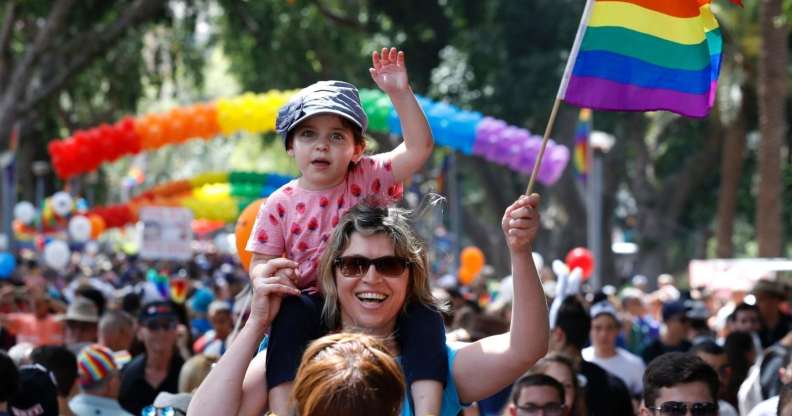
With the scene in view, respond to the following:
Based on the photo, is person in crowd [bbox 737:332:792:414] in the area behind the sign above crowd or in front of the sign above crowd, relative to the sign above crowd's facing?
in front

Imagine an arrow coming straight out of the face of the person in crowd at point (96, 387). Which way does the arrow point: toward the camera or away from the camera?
away from the camera

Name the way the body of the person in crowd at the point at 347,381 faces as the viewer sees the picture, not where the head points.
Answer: away from the camera

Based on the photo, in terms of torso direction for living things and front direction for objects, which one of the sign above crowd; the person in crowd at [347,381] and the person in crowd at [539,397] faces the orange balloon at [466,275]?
the person in crowd at [347,381]

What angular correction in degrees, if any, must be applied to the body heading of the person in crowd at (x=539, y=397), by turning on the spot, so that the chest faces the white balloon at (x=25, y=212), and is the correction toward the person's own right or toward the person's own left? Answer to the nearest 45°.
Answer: approximately 135° to the person's own right
